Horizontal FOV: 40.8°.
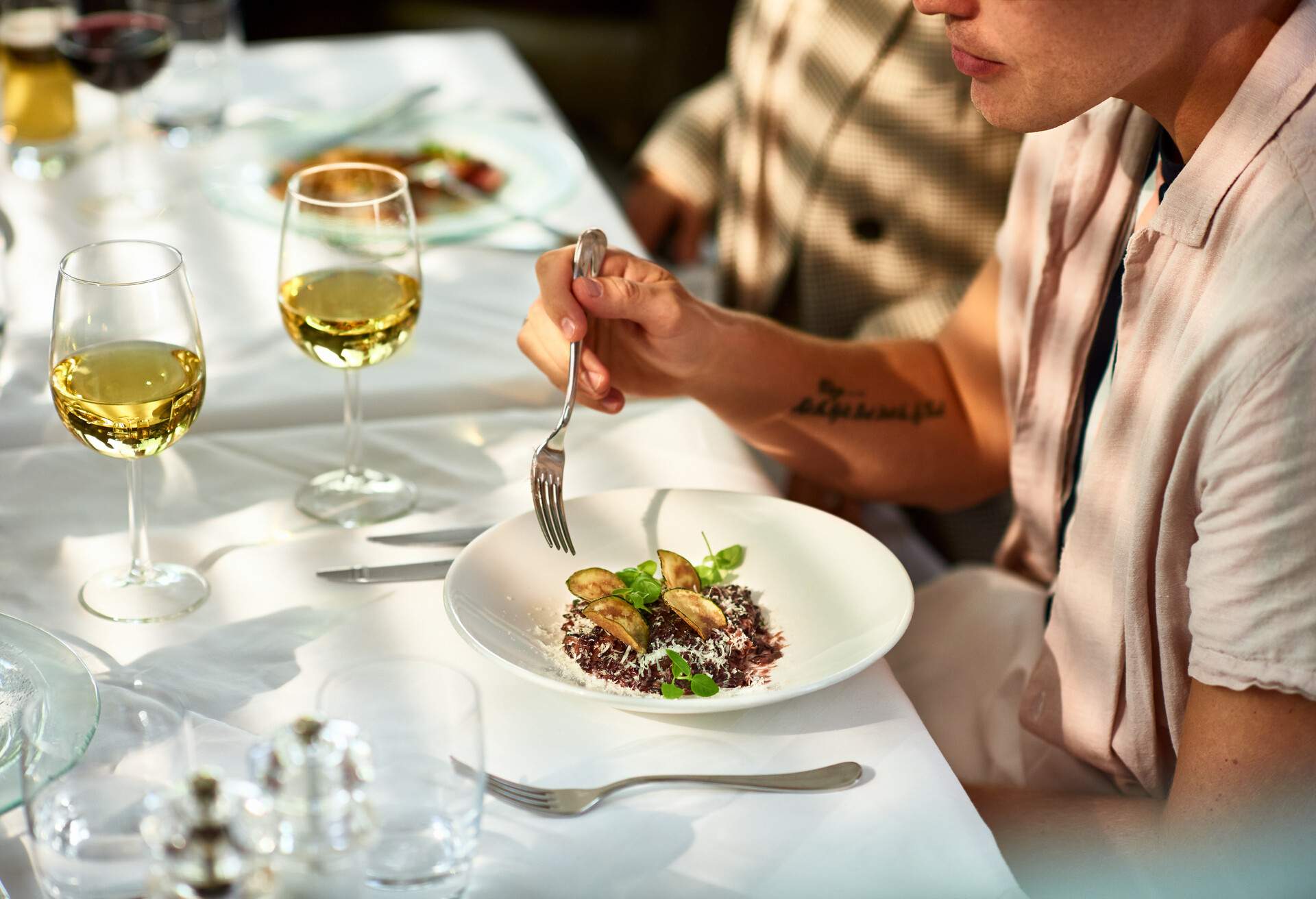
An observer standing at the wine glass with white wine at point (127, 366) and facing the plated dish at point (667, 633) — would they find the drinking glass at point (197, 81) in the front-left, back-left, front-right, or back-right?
back-left

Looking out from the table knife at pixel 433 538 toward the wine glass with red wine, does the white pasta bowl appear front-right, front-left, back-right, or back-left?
back-right

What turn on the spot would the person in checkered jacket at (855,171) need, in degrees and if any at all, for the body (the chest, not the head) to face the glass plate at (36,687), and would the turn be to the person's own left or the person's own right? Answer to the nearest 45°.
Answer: approximately 45° to the person's own left

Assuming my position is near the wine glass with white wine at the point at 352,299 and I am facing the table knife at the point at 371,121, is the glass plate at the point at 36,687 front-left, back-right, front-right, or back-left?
back-left

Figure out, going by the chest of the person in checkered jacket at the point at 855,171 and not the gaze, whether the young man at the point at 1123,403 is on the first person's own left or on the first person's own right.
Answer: on the first person's own left

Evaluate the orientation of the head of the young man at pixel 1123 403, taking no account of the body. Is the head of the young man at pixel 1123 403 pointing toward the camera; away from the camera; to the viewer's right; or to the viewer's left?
to the viewer's left

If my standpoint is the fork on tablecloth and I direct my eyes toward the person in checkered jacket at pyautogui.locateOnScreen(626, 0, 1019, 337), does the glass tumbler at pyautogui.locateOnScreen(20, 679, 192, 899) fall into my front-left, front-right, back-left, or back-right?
back-left

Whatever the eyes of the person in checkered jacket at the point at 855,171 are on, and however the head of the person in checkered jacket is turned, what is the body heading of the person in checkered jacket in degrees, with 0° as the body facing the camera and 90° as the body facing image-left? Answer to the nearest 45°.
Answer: approximately 45°

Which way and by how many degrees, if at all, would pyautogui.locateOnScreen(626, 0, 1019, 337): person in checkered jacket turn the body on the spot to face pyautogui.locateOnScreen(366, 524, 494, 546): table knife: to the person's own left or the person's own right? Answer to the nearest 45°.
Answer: approximately 45° to the person's own left

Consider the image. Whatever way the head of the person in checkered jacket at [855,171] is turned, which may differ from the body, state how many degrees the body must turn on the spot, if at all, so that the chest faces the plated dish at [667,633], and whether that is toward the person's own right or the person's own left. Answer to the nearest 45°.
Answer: approximately 45° to the person's own left

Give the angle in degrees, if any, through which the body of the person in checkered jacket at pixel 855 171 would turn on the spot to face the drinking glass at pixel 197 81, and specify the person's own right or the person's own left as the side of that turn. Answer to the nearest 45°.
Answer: approximately 45° to the person's own right
